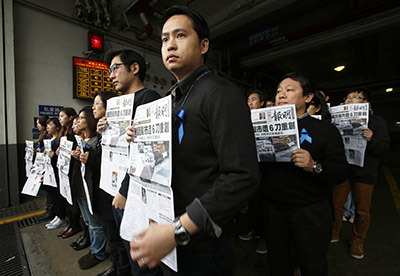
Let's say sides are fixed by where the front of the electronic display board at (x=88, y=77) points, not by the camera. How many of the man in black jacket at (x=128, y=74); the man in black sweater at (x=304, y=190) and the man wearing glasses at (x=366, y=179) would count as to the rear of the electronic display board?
0

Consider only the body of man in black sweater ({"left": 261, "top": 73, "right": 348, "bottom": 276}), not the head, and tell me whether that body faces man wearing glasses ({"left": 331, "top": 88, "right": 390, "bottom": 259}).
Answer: no

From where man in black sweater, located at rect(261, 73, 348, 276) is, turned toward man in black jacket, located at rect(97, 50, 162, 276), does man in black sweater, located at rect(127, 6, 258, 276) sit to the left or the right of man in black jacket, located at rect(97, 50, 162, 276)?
left

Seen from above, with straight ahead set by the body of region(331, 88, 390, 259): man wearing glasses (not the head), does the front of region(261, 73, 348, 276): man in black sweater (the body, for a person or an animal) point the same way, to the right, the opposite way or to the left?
the same way

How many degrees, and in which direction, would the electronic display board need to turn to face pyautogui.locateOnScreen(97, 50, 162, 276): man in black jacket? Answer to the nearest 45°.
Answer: approximately 45° to its right

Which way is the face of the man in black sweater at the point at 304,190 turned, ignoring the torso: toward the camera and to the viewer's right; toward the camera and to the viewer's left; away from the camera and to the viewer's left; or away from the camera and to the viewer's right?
toward the camera and to the viewer's left

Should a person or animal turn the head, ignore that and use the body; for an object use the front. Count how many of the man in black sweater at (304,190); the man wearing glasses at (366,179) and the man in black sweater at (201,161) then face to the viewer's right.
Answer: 0

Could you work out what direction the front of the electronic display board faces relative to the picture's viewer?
facing the viewer and to the right of the viewer

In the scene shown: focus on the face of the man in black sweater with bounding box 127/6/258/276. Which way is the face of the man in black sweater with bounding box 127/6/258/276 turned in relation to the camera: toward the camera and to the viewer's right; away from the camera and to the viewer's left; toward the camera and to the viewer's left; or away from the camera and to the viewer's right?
toward the camera and to the viewer's left

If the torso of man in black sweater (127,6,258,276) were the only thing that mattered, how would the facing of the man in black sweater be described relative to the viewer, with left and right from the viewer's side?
facing the viewer and to the left of the viewer

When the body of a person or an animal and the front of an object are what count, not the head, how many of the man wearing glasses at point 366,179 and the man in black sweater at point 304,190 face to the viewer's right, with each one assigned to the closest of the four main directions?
0

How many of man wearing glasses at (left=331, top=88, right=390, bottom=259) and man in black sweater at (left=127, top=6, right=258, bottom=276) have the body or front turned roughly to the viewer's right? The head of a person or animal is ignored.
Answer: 0

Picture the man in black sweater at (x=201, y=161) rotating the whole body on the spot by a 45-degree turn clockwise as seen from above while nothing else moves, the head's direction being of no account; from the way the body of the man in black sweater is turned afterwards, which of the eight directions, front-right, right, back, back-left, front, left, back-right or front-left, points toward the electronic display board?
front-right
